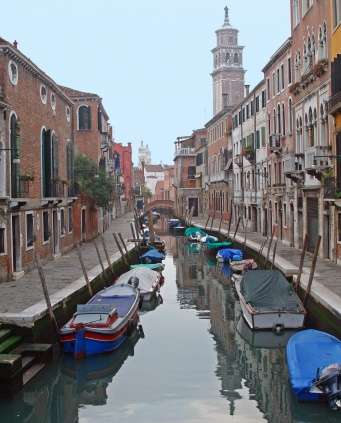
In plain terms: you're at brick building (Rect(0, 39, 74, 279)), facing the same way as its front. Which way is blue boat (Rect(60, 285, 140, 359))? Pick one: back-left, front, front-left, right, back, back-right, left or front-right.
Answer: front-right

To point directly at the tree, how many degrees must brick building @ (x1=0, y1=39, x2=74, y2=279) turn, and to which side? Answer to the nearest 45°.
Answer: approximately 135° to its left

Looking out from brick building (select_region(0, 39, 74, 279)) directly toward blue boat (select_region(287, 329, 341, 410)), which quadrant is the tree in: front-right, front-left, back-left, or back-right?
back-left

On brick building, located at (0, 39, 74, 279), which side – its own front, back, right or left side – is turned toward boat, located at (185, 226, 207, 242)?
left

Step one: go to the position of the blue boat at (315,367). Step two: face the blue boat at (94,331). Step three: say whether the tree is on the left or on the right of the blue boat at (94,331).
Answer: right

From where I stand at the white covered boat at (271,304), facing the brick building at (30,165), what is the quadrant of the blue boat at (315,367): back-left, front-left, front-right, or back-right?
back-left

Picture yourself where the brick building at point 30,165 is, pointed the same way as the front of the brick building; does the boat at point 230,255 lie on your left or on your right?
on your left

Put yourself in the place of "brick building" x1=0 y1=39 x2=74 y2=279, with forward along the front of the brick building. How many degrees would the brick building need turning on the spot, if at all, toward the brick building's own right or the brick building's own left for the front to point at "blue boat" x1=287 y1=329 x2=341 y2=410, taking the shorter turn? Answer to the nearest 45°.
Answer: approximately 45° to the brick building's own right

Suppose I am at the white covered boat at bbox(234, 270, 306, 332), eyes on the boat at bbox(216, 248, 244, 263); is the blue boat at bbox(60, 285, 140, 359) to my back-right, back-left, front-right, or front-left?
back-left

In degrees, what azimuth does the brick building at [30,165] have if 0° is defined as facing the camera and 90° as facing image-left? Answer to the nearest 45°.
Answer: approximately 315°
